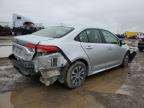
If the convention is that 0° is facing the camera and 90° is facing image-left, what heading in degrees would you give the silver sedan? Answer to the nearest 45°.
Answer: approximately 225°
